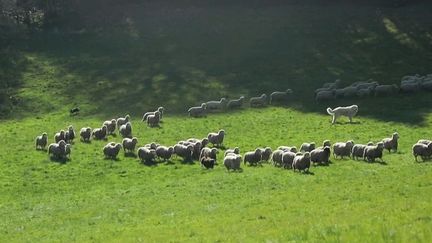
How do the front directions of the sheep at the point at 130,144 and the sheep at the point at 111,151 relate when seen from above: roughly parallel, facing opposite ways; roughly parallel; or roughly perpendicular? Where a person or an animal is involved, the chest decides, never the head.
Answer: roughly parallel

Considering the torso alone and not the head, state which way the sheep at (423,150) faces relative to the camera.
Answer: to the viewer's right

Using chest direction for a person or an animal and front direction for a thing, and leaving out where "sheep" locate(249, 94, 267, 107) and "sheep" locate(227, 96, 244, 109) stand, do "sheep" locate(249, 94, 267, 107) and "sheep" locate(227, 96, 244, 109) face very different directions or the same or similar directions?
same or similar directions

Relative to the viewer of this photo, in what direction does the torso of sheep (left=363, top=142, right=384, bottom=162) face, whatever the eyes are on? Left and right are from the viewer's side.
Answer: facing to the right of the viewer

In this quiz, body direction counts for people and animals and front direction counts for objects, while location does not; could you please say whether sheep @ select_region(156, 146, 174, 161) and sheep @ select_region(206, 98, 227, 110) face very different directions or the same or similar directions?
same or similar directions

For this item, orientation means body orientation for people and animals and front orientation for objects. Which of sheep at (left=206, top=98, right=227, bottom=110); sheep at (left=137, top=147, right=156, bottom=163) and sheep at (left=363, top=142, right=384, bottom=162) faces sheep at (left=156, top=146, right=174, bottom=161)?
sheep at (left=137, top=147, right=156, bottom=163)

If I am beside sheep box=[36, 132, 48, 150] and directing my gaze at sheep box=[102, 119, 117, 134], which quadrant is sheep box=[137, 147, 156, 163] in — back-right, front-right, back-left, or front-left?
front-right

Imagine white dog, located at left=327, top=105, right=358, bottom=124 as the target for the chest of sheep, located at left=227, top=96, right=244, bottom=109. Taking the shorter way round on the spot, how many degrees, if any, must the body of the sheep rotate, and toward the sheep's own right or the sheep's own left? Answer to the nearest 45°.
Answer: approximately 45° to the sheep's own right

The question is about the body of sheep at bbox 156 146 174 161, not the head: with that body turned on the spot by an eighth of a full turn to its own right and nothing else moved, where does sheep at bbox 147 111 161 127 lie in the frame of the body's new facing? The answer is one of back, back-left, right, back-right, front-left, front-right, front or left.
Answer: back-left
